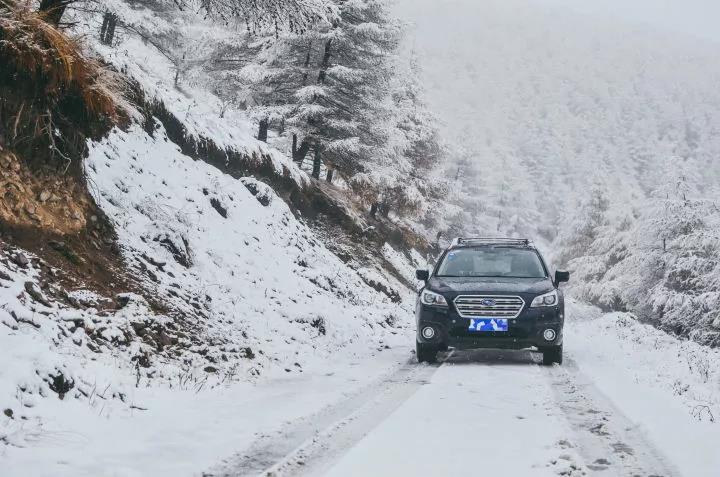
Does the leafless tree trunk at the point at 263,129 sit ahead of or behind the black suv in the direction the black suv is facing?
behind

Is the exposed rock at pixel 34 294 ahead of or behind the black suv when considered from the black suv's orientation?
ahead

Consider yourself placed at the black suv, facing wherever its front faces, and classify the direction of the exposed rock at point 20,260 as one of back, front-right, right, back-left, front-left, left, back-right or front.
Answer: front-right

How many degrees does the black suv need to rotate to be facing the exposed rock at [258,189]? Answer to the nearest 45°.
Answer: approximately 135° to its right

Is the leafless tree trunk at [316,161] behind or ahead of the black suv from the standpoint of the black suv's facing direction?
behind

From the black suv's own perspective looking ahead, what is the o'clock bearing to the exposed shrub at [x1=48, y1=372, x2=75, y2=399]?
The exposed shrub is roughly at 1 o'clock from the black suv.

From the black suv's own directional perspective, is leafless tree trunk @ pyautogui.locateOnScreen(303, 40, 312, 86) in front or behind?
behind

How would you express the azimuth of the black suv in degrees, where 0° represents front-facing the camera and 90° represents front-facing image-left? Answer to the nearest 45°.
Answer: approximately 0°

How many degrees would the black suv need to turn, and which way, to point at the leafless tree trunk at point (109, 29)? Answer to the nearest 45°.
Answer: approximately 135° to its right
